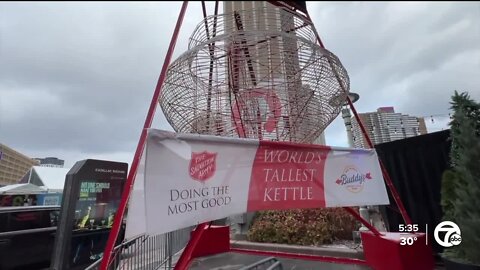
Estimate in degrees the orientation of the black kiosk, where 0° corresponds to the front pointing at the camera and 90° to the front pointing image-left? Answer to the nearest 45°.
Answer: approximately 315°

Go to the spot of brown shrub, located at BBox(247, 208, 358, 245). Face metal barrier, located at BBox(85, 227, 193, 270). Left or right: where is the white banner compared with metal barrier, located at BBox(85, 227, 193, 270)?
left

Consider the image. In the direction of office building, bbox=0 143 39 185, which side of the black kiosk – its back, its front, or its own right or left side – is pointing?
back

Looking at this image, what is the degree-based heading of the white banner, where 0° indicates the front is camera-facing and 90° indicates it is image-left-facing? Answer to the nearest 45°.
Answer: approximately 315°

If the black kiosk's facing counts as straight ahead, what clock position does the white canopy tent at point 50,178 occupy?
The white canopy tent is roughly at 7 o'clock from the black kiosk.

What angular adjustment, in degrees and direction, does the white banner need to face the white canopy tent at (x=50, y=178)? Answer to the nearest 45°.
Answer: approximately 180°
